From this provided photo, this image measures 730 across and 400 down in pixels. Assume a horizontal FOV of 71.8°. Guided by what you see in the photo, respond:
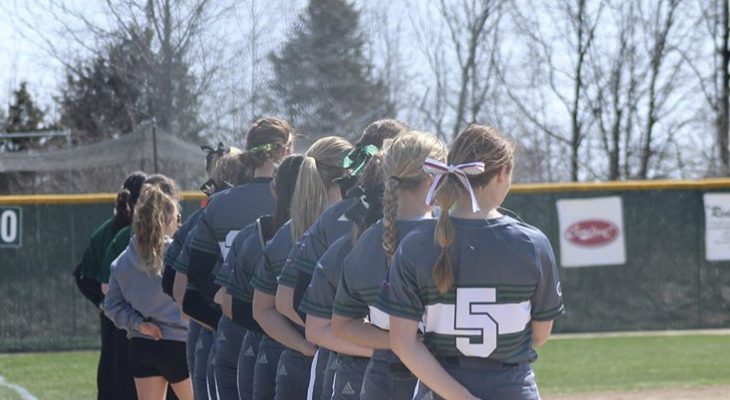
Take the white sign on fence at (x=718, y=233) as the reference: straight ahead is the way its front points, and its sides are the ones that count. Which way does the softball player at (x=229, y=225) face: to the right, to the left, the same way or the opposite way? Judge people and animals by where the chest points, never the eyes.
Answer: the opposite way

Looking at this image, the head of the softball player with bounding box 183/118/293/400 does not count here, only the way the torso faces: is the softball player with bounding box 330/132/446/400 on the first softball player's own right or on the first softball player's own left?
on the first softball player's own right

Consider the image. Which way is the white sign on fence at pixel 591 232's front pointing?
toward the camera

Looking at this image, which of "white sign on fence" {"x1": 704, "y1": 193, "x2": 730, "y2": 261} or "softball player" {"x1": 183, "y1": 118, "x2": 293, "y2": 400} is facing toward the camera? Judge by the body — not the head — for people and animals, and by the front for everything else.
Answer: the white sign on fence

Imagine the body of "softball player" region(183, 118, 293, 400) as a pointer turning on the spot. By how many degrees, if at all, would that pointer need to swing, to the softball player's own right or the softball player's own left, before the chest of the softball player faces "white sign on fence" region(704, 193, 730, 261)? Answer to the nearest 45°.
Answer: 0° — they already face it

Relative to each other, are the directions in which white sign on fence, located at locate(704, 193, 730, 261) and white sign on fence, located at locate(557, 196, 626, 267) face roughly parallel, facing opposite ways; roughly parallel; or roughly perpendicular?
roughly parallel

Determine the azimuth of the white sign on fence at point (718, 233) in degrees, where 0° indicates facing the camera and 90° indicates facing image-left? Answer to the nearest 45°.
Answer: approximately 0°

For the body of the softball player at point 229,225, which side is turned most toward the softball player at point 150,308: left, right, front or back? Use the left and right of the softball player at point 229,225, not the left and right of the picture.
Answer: left

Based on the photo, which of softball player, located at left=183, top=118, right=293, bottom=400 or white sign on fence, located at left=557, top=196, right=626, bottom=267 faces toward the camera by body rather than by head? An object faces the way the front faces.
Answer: the white sign on fence

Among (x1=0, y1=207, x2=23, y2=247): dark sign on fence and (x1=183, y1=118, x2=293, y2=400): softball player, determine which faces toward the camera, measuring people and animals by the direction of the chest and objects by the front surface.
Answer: the dark sign on fence

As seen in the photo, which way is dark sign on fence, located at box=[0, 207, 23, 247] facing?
toward the camera

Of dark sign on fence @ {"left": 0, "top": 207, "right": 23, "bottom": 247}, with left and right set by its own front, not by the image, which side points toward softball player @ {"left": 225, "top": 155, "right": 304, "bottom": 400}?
front

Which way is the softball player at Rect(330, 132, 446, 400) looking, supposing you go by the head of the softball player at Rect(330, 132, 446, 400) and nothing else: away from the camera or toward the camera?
away from the camera

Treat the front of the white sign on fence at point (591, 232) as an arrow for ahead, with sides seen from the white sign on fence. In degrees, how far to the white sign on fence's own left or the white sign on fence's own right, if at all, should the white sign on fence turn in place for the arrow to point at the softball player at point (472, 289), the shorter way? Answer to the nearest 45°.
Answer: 0° — it already faces them

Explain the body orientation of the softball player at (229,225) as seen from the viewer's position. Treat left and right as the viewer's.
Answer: facing away from the viewer and to the right of the viewer
